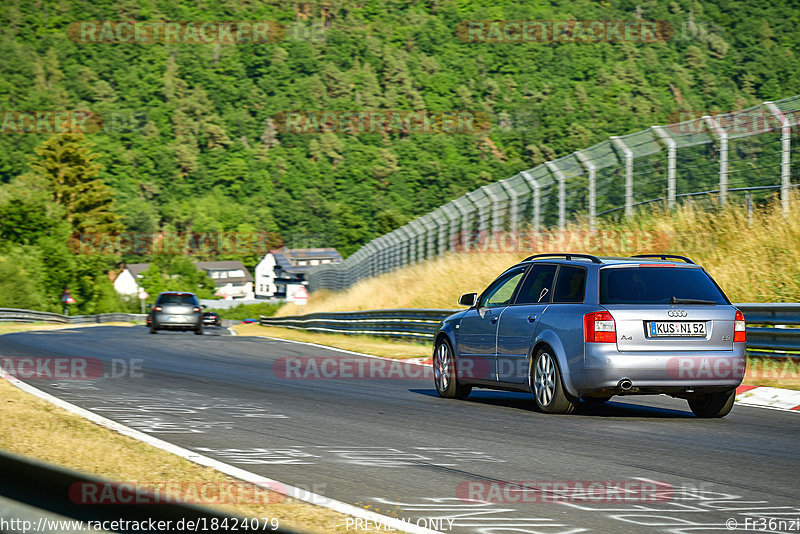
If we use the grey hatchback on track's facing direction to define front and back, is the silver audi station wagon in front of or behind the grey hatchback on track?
behind

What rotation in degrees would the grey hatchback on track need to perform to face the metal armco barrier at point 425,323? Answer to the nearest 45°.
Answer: approximately 135° to its right

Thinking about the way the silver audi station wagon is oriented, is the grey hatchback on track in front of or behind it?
in front

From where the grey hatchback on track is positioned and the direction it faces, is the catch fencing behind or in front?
behind

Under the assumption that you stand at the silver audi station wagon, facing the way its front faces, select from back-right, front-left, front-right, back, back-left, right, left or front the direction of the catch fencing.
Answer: front-right

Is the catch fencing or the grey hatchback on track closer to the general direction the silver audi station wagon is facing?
the grey hatchback on track

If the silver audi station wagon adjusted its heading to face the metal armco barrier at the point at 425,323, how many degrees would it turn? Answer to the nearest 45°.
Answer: approximately 45° to its right

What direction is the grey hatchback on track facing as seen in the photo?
away from the camera

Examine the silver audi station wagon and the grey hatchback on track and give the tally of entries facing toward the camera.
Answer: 0

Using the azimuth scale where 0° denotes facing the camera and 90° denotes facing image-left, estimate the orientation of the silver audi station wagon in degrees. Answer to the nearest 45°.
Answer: approximately 135°
